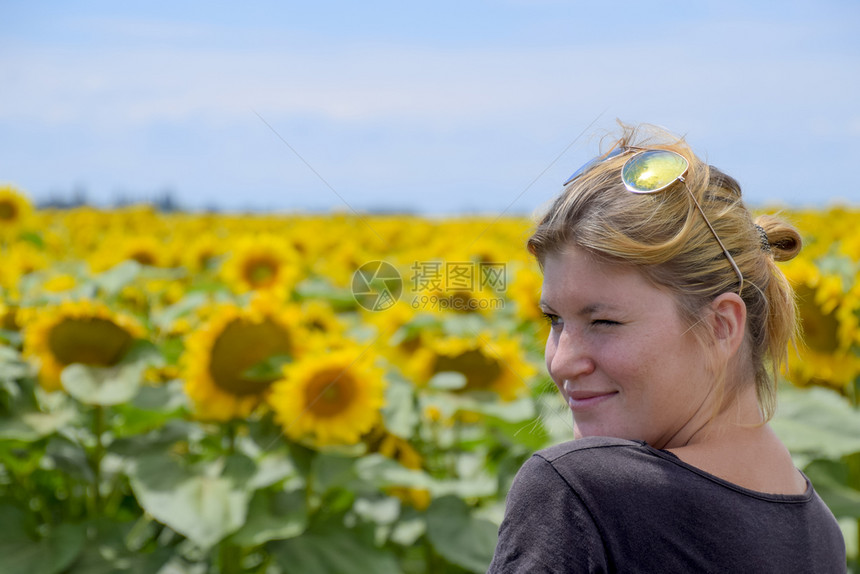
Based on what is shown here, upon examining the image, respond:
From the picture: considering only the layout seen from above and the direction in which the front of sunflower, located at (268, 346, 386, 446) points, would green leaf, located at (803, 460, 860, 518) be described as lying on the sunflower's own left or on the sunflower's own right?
on the sunflower's own left

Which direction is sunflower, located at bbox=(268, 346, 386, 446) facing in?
toward the camera

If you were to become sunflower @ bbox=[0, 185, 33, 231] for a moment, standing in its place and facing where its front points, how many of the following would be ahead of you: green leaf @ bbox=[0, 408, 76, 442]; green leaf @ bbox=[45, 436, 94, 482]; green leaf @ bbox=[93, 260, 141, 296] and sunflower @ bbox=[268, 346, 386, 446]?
4

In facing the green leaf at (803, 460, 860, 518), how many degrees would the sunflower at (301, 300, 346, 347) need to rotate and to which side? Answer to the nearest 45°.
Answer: approximately 45° to its left

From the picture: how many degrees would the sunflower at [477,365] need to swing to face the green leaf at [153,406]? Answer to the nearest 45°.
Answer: approximately 45° to its right

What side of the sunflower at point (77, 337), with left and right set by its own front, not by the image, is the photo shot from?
front

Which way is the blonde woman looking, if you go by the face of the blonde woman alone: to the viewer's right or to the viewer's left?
to the viewer's left

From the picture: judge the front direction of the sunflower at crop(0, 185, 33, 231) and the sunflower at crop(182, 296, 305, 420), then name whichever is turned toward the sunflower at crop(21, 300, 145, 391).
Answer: the sunflower at crop(0, 185, 33, 231)

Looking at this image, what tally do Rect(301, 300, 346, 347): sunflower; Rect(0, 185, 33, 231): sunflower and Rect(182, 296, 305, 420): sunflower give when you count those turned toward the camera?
3

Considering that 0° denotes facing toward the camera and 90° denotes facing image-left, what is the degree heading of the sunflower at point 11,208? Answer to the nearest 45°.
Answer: approximately 0°

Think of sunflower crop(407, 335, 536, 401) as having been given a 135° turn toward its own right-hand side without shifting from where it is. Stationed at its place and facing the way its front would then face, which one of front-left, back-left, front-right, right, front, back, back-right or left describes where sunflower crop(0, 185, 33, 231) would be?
front

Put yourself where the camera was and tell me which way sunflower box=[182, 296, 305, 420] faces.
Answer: facing the viewer

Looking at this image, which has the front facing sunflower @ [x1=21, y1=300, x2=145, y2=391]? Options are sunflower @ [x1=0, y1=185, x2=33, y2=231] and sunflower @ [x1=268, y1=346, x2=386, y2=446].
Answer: sunflower @ [x1=0, y1=185, x2=33, y2=231]

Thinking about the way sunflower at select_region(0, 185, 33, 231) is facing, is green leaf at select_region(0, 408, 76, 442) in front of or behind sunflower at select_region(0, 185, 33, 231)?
in front
